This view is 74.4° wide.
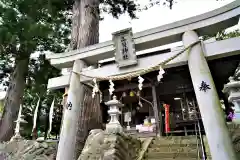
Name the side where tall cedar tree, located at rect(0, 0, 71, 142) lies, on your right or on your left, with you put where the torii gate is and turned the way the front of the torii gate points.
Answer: on your right

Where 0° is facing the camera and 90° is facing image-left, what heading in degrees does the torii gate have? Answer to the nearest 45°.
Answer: approximately 45°

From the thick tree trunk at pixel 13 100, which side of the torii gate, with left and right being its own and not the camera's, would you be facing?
right

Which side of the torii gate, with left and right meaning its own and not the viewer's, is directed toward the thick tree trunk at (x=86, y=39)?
right
